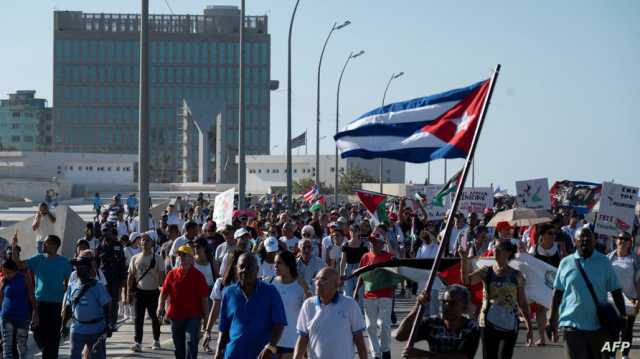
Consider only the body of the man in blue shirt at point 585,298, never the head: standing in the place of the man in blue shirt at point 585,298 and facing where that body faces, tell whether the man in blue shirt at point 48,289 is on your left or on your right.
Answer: on your right

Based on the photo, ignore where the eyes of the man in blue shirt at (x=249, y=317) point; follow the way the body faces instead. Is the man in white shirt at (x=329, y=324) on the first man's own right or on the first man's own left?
on the first man's own left

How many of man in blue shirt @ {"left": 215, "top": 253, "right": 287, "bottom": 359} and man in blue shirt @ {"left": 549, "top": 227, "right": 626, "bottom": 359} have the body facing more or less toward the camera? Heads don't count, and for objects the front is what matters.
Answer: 2

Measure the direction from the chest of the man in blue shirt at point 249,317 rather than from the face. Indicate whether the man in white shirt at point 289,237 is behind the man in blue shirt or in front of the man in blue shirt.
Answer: behind

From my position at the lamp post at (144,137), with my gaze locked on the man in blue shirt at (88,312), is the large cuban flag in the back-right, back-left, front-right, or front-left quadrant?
front-left

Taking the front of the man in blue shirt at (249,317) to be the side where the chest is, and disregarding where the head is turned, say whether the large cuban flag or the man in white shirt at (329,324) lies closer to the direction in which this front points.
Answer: the man in white shirt

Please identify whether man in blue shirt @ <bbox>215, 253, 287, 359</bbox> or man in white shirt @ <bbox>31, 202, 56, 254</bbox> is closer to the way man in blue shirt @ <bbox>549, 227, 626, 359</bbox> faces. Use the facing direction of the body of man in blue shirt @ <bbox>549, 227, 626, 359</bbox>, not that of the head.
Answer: the man in blue shirt

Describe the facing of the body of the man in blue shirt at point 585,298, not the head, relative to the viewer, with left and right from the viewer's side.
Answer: facing the viewer

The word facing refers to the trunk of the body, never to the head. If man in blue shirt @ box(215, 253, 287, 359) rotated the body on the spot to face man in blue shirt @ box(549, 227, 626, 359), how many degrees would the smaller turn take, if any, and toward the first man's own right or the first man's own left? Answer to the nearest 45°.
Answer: approximately 90° to the first man's own left

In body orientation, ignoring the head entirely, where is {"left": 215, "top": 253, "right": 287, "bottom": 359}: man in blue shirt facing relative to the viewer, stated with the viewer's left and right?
facing the viewer
